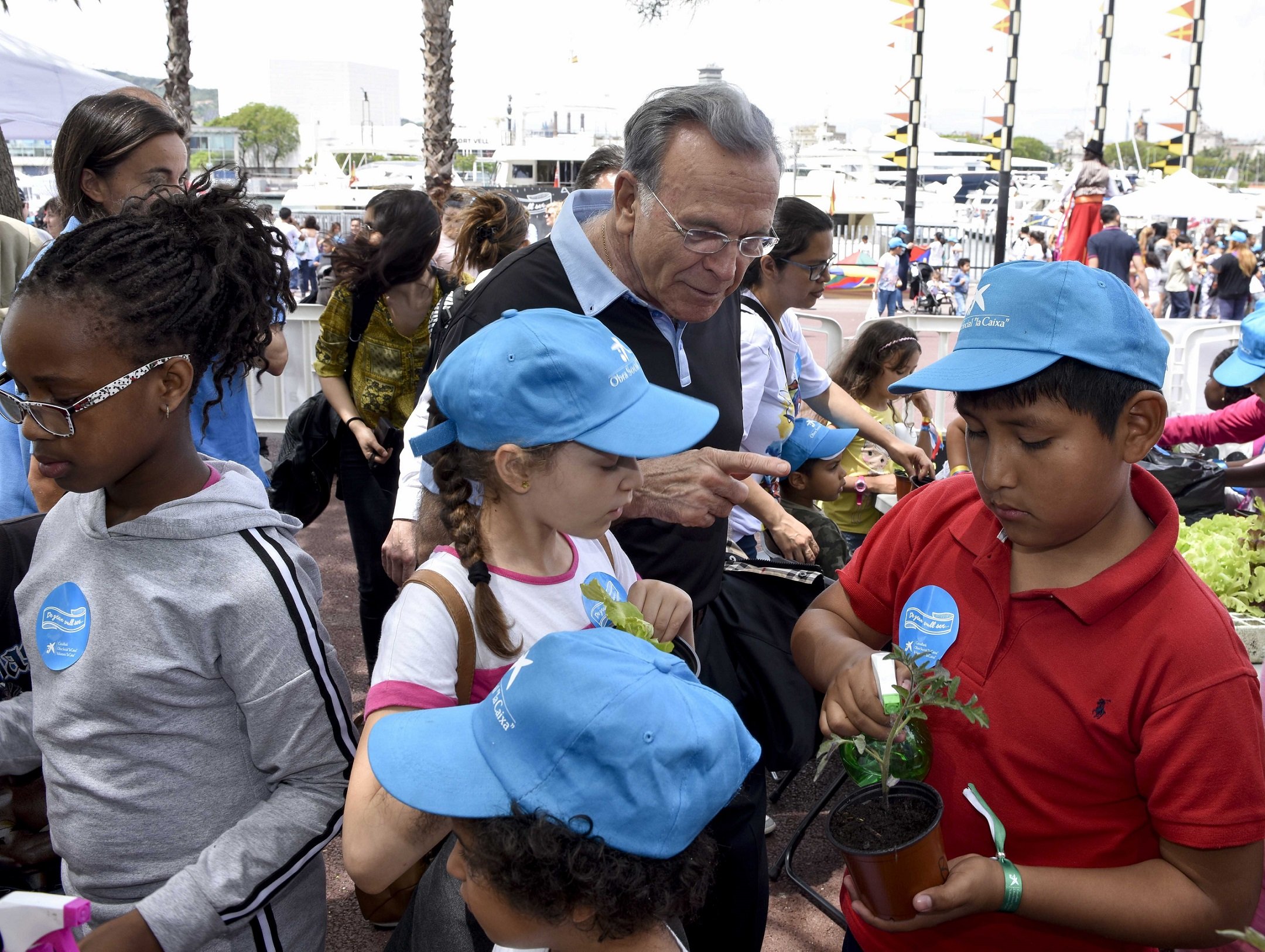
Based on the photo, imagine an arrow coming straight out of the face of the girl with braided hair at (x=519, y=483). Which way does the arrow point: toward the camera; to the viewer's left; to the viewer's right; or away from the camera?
to the viewer's right

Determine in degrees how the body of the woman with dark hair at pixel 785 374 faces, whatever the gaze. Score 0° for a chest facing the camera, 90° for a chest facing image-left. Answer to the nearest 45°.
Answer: approximately 315°

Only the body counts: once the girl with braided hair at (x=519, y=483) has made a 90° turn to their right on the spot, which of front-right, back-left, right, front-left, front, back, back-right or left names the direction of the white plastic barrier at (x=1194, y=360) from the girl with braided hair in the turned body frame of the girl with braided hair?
back

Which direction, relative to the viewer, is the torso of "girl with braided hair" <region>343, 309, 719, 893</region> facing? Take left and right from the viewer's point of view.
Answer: facing the viewer and to the right of the viewer

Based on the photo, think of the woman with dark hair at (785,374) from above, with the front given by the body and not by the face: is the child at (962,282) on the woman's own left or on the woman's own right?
on the woman's own left

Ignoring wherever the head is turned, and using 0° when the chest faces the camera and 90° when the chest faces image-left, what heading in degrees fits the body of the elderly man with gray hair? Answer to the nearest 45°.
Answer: approximately 315°

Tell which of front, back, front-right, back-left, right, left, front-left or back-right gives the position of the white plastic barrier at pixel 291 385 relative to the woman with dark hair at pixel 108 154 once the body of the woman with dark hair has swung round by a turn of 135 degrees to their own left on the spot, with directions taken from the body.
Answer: front

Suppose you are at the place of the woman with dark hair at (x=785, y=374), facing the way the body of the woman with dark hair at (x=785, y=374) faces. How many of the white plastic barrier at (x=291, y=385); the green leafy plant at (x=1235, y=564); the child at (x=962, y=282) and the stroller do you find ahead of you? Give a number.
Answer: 1

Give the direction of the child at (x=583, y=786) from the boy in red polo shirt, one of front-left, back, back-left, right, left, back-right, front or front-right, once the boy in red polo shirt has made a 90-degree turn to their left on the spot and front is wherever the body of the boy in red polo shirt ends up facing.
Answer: right

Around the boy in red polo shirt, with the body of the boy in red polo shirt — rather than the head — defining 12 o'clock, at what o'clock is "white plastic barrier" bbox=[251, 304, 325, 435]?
The white plastic barrier is roughly at 3 o'clock from the boy in red polo shirt.

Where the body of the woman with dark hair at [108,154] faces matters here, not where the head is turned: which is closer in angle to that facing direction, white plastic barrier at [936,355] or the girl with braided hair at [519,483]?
the girl with braided hair

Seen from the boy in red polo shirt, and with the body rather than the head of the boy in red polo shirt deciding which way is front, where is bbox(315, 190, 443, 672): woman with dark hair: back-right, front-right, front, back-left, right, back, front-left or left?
right

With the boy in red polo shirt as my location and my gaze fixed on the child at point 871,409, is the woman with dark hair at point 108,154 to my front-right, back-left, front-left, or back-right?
front-left

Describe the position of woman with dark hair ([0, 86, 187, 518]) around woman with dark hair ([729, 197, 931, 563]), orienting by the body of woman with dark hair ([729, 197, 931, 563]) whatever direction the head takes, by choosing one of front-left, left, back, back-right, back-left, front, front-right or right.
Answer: right

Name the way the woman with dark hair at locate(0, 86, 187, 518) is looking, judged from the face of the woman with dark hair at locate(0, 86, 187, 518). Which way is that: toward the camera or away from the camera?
toward the camera
